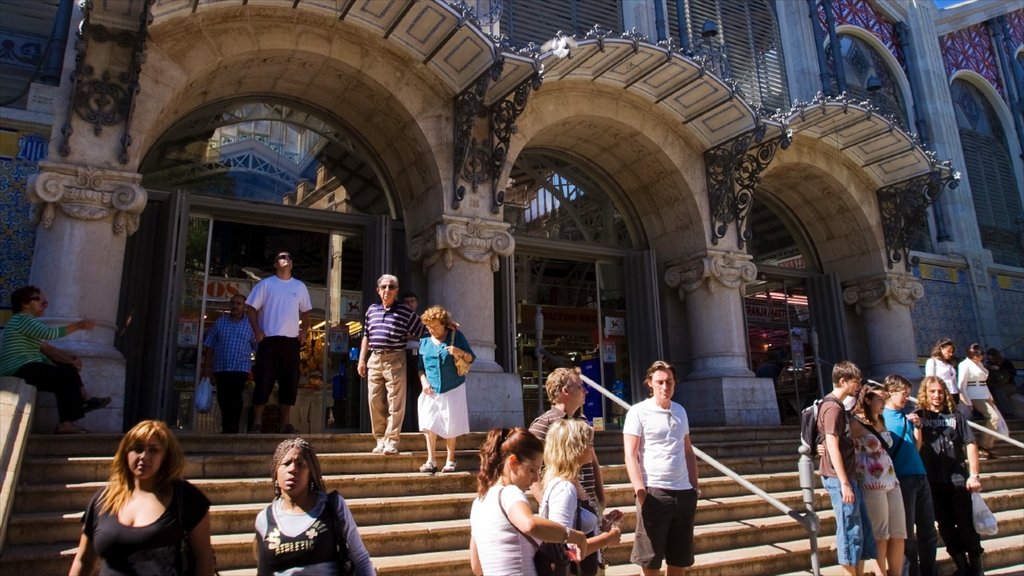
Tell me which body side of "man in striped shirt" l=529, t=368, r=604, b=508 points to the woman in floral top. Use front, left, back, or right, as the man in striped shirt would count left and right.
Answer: left

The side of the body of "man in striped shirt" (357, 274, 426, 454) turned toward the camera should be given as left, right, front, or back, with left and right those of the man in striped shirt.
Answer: front

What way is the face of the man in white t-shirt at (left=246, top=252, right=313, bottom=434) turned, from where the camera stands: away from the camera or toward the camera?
toward the camera

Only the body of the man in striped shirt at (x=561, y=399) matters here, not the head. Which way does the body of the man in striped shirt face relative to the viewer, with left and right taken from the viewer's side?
facing the viewer and to the right of the viewer

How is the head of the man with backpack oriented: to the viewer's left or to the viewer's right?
to the viewer's right

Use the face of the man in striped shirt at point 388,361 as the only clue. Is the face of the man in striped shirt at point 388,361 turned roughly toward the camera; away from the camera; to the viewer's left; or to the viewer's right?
toward the camera

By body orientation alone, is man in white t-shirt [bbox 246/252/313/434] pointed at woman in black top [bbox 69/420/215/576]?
yes

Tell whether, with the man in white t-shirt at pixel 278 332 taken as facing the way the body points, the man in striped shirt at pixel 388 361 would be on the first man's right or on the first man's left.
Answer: on the first man's left

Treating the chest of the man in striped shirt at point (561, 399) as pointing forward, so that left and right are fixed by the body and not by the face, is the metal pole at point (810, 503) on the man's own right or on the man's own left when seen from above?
on the man's own left

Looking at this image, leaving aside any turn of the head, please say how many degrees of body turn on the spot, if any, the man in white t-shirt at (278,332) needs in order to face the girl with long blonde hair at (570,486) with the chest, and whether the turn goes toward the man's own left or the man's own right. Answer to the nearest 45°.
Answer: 0° — they already face them

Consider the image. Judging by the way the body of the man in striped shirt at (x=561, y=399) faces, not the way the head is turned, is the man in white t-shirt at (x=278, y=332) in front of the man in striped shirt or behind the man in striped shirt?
behind

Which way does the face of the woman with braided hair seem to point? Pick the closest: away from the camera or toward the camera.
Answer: toward the camera

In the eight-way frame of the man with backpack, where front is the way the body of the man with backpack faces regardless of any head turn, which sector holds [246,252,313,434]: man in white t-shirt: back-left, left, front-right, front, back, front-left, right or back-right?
back

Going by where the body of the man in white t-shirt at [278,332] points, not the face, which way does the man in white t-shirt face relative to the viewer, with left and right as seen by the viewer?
facing the viewer

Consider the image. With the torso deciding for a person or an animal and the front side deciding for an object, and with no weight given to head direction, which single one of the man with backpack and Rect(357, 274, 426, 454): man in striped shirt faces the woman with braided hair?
the man in striped shirt

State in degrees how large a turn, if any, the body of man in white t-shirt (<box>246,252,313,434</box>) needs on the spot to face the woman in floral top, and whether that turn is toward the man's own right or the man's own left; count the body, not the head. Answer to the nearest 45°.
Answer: approximately 45° to the man's own left
